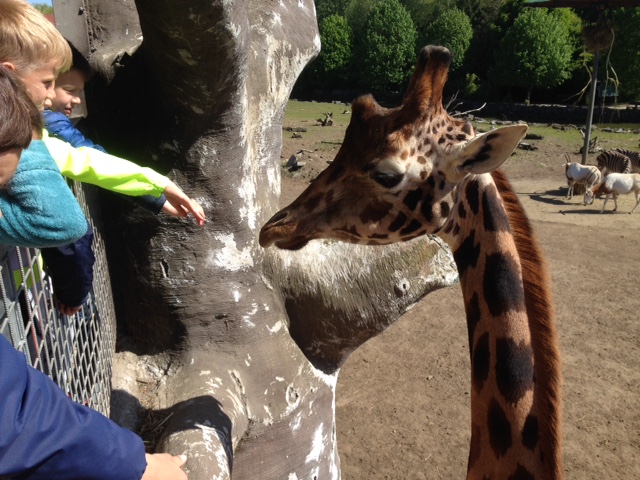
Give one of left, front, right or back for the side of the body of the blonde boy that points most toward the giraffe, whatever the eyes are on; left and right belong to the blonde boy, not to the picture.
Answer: front

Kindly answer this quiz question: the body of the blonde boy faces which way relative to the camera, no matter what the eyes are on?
to the viewer's right

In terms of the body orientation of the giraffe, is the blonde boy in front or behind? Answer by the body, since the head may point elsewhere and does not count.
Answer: in front

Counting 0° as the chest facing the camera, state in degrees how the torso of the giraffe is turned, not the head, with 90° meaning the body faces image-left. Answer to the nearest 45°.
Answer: approximately 90°

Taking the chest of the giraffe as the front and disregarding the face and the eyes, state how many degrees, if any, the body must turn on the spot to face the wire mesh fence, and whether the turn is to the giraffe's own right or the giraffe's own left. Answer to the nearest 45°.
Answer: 0° — it already faces it

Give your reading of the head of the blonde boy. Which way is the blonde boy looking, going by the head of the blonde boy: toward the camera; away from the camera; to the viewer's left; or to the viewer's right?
to the viewer's right

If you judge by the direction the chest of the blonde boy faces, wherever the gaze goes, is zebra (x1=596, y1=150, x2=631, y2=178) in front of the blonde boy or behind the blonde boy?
in front
